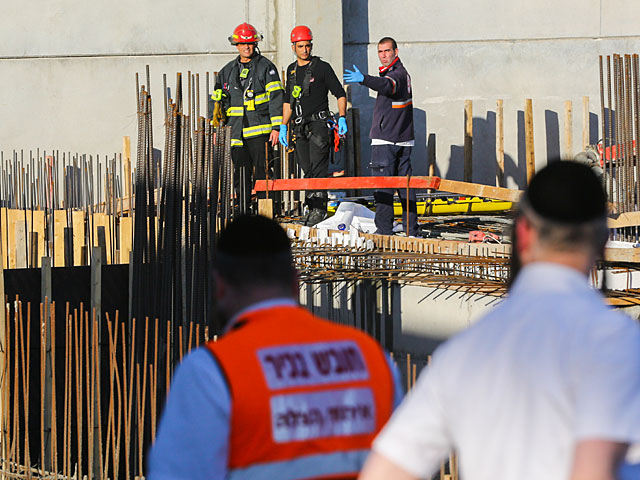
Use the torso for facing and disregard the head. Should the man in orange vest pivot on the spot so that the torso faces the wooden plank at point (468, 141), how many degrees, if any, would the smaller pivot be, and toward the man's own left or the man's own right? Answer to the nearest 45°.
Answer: approximately 45° to the man's own right

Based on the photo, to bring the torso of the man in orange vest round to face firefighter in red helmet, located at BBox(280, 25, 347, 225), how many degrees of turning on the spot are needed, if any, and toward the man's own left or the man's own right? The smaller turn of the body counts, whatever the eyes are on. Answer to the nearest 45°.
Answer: approximately 45° to the man's own right

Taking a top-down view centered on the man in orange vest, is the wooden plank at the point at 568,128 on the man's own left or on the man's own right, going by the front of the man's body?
on the man's own right

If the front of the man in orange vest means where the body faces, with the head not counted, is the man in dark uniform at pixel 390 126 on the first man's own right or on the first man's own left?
on the first man's own right

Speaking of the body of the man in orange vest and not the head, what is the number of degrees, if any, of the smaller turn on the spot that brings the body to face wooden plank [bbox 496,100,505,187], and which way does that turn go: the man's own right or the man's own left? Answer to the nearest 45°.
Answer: approximately 45° to the man's own right

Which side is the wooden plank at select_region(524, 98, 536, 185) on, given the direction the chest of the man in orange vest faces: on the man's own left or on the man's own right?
on the man's own right

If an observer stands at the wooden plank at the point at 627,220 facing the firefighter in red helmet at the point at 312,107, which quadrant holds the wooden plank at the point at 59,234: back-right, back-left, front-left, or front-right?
front-left

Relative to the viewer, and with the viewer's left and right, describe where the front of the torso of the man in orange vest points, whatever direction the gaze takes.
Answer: facing away from the viewer and to the left of the viewer

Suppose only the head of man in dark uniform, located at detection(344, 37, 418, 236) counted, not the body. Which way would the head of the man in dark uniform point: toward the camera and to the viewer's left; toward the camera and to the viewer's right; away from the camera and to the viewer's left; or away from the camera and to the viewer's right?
toward the camera and to the viewer's left

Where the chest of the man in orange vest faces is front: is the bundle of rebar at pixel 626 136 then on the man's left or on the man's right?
on the man's right

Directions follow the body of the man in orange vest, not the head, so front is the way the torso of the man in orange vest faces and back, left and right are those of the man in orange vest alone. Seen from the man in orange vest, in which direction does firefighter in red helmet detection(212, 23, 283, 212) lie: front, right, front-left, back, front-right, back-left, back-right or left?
front-right

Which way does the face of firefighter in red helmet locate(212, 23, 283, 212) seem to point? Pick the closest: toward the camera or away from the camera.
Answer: toward the camera

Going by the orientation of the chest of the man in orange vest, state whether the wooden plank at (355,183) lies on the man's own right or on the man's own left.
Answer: on the man's own right
